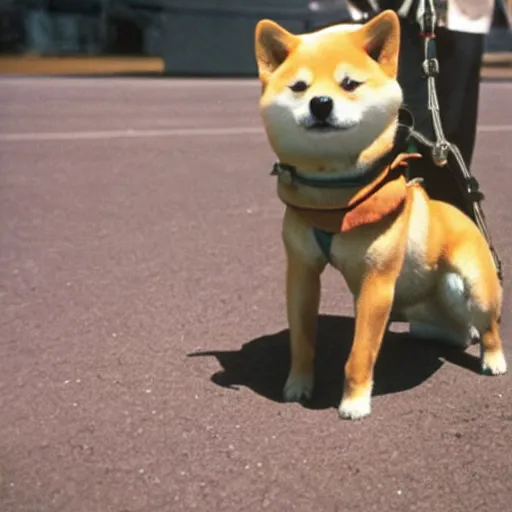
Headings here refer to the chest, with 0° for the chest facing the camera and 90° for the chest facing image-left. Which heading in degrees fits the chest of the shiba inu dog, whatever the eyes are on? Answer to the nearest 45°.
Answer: approximately 45°
